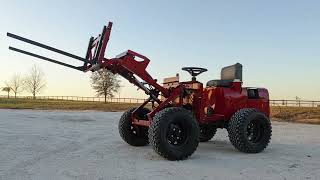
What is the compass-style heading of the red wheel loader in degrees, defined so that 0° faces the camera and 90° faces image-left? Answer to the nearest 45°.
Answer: approximately 45°
